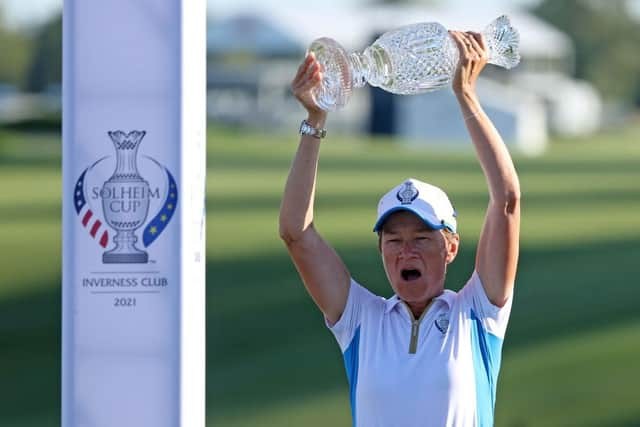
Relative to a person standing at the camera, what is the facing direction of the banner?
facing the viewer

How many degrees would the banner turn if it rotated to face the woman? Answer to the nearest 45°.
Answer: approximately 90° to its left

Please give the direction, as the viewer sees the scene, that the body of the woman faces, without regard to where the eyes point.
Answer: toward the camera

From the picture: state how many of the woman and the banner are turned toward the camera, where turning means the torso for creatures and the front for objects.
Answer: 2

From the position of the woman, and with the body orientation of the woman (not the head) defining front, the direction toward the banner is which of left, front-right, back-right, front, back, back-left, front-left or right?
right
